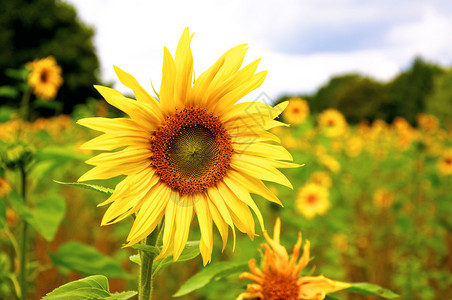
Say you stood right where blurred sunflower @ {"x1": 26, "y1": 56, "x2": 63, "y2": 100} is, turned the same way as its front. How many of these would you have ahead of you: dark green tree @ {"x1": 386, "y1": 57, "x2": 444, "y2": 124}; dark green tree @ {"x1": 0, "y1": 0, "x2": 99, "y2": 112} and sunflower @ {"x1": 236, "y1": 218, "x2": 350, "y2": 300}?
1

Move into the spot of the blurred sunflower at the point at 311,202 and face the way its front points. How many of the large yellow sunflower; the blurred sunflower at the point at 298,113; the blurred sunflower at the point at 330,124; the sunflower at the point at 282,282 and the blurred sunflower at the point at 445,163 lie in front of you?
2

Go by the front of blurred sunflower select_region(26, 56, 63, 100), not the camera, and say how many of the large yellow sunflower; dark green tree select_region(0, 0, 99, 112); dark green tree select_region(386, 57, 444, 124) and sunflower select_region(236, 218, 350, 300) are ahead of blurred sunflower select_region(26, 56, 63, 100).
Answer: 2

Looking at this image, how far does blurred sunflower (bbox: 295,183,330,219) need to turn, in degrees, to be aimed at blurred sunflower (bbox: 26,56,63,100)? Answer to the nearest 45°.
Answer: approximately 90° to its right

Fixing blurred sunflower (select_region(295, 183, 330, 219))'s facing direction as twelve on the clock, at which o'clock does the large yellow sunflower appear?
The large yellow sunflower is roughly at 12 o'clock from the blurred sunflower.

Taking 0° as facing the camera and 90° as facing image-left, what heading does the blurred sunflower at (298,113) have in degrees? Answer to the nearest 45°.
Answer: approximately 0°

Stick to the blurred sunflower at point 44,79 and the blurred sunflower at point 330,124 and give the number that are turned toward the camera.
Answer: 2

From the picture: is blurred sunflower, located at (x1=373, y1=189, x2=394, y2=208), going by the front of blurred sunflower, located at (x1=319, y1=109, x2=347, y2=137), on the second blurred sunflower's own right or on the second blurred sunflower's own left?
on the second blurred sunflower's own left
